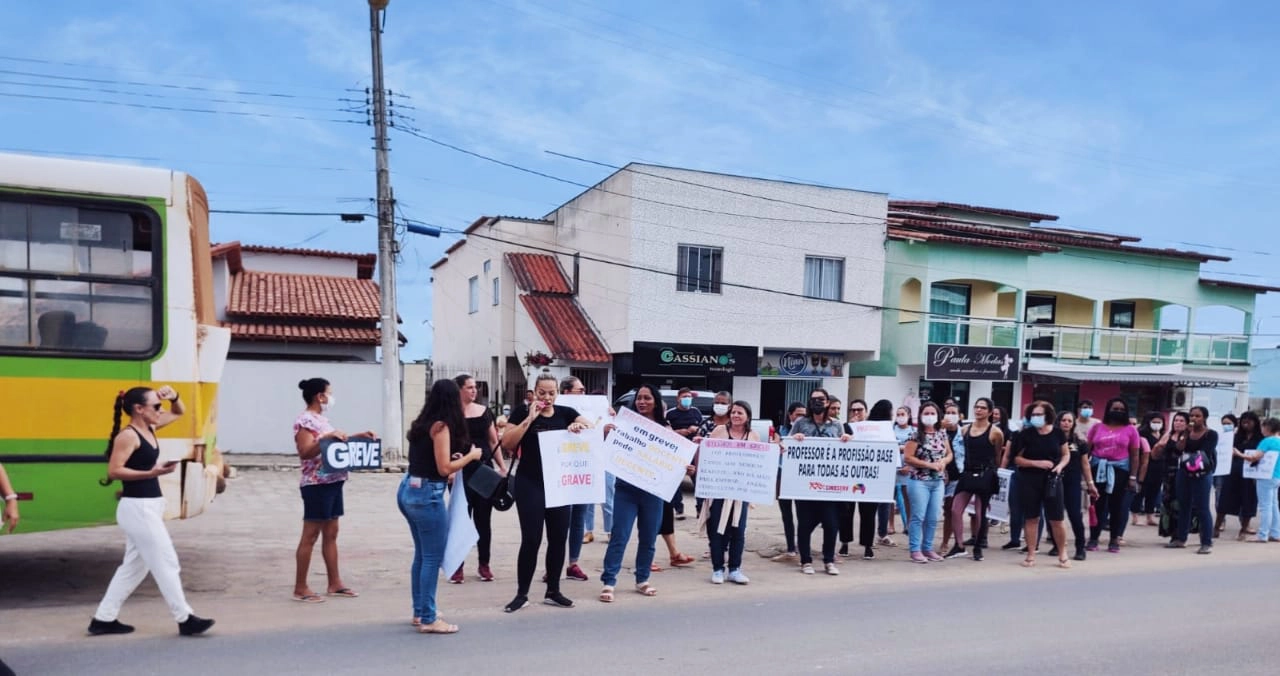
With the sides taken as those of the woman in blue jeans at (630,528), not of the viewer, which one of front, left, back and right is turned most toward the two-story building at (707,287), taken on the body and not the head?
back

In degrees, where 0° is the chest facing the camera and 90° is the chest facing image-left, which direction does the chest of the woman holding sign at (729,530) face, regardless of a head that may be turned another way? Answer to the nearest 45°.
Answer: approximately 0°

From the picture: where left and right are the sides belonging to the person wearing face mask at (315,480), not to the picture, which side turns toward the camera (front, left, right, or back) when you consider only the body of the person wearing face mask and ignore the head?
right

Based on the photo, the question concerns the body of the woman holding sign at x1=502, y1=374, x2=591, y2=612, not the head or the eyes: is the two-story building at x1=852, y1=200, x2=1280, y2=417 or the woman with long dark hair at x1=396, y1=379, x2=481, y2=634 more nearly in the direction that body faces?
the woman with long dark hair

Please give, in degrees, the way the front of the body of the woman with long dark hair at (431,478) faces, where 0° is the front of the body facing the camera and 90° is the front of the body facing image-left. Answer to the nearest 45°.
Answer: approximately 270°

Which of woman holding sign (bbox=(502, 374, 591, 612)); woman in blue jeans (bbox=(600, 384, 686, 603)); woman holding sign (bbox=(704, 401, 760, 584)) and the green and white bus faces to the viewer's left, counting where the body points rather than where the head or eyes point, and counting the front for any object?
the green and white bus

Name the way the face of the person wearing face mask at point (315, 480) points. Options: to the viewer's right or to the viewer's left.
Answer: to the viewer's right

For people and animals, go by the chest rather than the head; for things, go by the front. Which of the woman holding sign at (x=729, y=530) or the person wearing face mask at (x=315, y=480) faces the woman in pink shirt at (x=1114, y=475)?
the person wearing face mask

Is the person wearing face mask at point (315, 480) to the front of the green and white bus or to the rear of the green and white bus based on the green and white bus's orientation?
to the rear

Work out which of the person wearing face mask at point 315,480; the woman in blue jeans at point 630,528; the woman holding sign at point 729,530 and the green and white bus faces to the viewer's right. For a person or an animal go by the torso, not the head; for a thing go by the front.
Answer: the person wearing face mask
